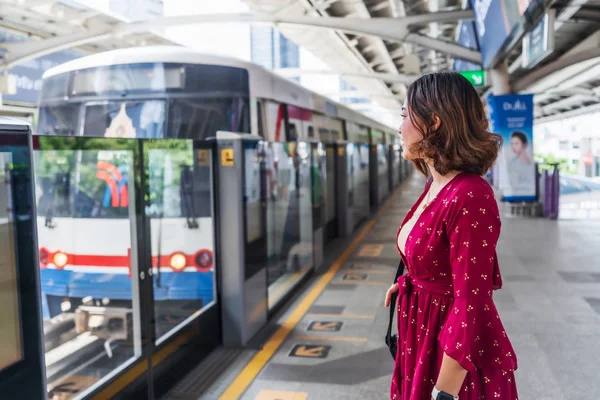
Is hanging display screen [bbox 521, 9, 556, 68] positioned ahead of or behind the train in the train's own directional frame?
behind

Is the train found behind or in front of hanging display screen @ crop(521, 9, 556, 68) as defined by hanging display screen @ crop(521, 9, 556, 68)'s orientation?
in front

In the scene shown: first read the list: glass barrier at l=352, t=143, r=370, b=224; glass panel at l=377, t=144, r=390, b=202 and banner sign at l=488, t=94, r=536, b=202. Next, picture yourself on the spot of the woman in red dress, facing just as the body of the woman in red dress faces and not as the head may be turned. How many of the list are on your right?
3

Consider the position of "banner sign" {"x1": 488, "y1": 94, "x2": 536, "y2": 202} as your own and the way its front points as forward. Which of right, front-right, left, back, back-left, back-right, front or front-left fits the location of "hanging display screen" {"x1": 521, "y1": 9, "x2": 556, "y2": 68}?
front

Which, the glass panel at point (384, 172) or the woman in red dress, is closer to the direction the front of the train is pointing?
the woman in red dress

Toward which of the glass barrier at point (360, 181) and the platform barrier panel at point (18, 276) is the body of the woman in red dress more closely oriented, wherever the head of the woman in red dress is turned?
the platform barrier panel

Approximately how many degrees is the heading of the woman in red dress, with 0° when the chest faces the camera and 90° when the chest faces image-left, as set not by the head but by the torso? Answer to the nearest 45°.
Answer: approximately 90°

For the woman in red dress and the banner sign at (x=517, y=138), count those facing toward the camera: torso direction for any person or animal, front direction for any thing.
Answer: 1

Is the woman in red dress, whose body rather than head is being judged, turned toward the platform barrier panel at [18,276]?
yes

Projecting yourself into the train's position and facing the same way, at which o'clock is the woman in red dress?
The woman in red dress is roughly at 10 o'clock from the train.

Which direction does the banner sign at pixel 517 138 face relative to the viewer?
toward the camera

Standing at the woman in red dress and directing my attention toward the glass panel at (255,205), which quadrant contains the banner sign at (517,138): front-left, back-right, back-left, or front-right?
front-right

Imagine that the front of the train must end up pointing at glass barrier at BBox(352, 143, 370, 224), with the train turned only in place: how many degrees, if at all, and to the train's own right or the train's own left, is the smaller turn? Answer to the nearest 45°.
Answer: approximately 180°

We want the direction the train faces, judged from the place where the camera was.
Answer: facing the viewer and to the left of the viewer

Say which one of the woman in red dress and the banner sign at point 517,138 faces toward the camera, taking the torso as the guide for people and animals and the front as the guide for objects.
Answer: the banner sign
